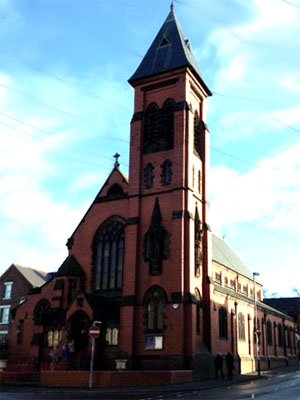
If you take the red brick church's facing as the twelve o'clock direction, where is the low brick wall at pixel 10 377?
The low brick wall is roughly at 1 o'clock from the red brick church.

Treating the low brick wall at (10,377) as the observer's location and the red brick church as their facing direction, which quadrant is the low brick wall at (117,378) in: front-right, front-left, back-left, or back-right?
front-right

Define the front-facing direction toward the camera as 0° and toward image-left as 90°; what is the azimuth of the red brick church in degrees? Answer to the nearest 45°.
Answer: approximately 45°

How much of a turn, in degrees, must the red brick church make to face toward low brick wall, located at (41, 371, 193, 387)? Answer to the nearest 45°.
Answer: approximately 45° to its left
